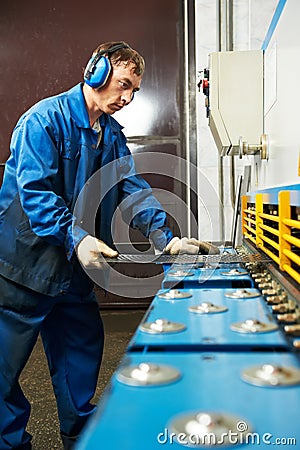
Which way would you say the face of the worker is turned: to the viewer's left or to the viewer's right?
to the viewer's right

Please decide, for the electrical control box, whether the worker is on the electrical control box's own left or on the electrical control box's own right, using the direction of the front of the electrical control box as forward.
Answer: on the electrical control box's own left

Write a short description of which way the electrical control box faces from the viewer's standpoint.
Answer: facing to the left of the viewer

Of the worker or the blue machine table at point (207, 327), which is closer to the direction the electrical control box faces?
the worker

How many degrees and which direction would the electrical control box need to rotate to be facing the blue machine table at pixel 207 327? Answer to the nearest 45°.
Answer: approximately 90° to its left
